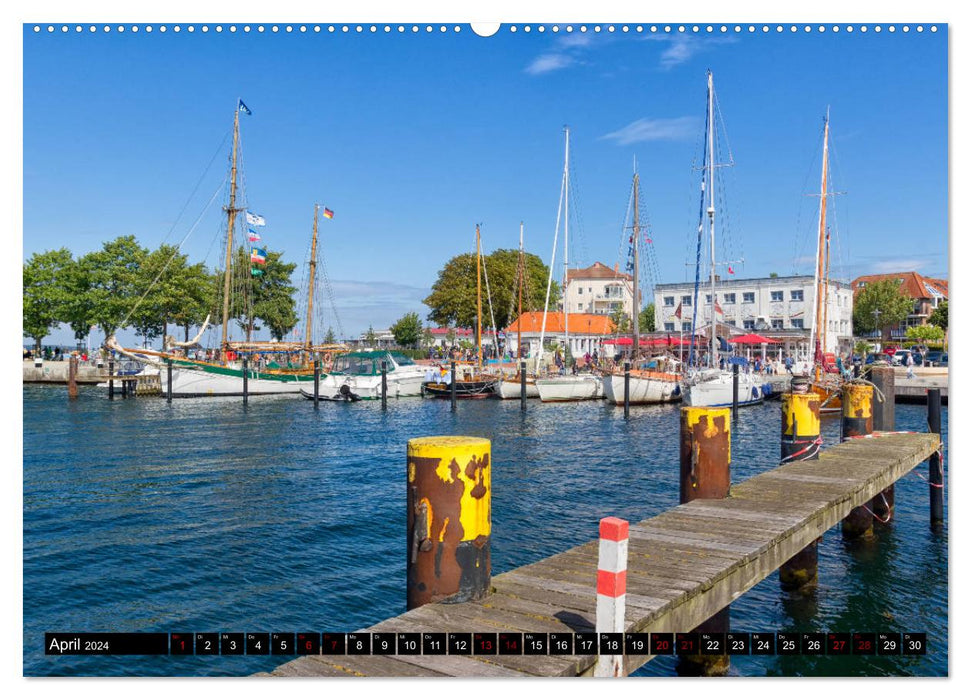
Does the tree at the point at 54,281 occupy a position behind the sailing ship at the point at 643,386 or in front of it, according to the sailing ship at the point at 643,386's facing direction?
in front

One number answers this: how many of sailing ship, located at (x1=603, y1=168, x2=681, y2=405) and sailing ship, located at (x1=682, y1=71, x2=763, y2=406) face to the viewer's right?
0
